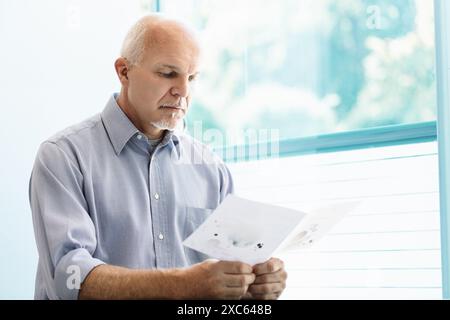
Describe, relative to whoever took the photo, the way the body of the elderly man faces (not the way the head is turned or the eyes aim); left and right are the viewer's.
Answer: facing the viewer and to the right of the viewer

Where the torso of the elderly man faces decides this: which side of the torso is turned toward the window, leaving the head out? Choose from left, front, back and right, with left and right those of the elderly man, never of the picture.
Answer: left

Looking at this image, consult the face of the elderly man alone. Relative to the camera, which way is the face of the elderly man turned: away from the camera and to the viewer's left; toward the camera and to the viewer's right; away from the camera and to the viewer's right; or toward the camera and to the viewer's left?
toward the camera and to the viewer's right

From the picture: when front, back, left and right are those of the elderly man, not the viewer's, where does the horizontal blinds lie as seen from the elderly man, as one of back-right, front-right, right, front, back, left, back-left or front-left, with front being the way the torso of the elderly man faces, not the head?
left
